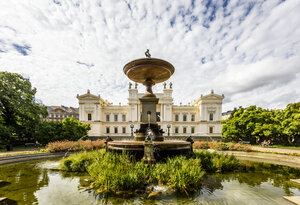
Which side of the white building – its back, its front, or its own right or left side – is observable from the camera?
front

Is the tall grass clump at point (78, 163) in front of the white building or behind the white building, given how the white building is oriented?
in front

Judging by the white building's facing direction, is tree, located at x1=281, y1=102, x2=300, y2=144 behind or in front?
in front

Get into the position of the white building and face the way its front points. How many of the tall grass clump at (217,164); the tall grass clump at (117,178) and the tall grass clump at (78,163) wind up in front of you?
3

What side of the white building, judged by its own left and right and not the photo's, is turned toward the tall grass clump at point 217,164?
front

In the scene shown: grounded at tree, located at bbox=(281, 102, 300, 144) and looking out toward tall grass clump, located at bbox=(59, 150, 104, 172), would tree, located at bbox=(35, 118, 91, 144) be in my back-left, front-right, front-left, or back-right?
front-right

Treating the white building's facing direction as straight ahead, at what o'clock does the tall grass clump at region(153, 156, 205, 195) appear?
The tall grass clump is roughly at 12 o'clock from the white building.
